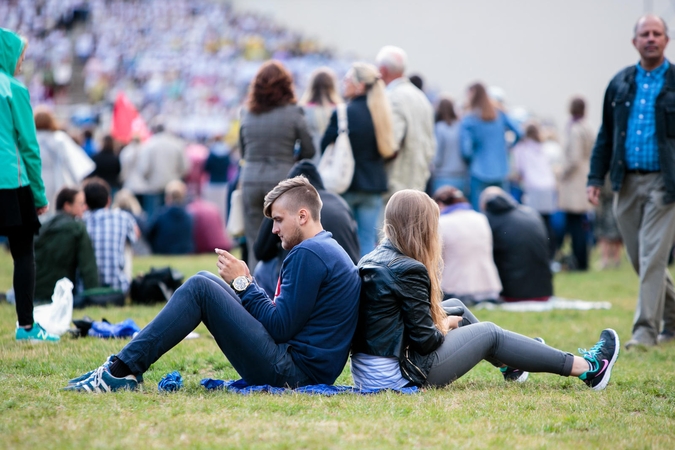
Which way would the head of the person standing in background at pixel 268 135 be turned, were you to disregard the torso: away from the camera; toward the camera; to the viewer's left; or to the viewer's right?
away from the camera

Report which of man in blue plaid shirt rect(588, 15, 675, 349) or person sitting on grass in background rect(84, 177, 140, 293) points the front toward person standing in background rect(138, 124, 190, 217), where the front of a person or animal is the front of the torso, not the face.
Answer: the person sitting on grass in background

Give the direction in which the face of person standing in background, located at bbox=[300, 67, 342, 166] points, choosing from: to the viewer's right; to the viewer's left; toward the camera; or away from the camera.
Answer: away from the camera

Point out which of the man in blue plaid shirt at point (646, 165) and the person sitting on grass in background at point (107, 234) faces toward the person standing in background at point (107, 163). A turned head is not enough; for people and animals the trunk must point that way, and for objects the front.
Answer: the person sitting on grass in background

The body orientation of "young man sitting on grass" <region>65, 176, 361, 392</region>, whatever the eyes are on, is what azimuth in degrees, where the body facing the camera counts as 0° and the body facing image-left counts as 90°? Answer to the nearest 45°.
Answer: approximately 90°

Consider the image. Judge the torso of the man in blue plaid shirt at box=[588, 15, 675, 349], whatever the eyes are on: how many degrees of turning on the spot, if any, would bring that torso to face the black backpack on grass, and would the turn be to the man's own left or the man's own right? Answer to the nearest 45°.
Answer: approximately 90° to the man's own right

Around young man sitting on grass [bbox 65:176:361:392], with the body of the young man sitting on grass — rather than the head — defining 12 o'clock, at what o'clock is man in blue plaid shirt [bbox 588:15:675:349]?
The man in blue plaid shirt is roughly at 5 o'clock from the young man sitting on grass.

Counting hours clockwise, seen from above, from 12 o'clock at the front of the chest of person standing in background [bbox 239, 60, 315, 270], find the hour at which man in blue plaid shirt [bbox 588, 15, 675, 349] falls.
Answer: The man in blue plaid shirt is roughly at 4 o'clock from the person standing in background.

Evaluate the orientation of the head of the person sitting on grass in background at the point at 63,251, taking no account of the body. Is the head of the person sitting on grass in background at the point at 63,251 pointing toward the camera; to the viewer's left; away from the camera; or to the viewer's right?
to the viewer's right

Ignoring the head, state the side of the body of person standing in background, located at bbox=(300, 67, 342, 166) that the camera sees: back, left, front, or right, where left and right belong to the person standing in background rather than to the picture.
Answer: back

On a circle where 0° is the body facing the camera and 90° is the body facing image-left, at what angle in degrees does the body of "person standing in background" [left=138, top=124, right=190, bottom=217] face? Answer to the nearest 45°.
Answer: approximately 180°
